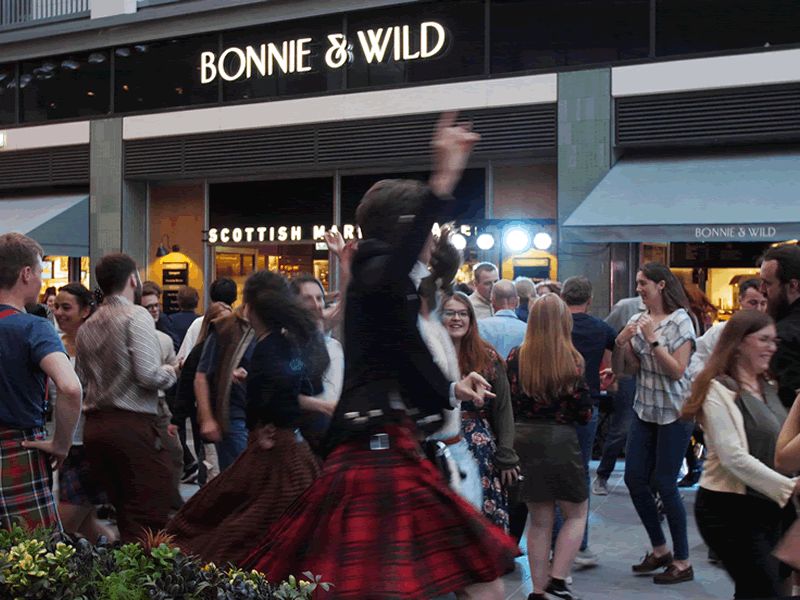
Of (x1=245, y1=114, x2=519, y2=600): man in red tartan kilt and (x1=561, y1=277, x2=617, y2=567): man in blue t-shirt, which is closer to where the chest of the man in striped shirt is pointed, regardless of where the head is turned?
the man in blue t-shirt

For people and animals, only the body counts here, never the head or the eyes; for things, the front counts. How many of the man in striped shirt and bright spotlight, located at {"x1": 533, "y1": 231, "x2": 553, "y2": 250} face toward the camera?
1

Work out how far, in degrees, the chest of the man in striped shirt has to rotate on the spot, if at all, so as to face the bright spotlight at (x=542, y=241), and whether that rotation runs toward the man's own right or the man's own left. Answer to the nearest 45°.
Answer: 0° — they already face it

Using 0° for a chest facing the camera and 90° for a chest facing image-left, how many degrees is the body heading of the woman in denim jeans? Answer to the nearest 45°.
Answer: approximately 45°

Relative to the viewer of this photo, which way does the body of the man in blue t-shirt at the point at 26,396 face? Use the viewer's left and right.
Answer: facing away from the viewer and to the right of the viewer

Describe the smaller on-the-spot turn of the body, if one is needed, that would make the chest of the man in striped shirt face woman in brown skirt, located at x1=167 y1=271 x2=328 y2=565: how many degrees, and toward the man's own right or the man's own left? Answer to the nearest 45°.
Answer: approximately 90° to the man's own right

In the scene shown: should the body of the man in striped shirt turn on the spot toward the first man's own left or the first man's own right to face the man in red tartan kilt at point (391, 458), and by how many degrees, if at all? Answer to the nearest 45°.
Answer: approximately 135° to the first man's own right

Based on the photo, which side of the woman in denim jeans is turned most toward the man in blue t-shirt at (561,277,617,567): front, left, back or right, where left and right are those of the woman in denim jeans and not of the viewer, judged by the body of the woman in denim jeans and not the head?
right

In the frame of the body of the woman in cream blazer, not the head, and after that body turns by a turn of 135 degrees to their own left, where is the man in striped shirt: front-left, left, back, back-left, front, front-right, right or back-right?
left
